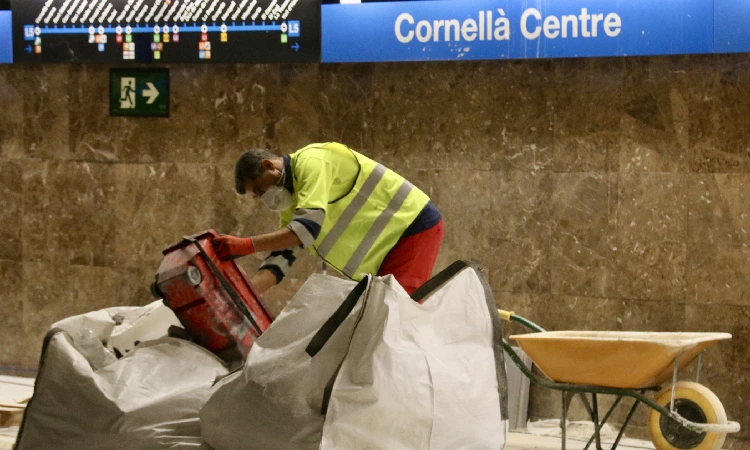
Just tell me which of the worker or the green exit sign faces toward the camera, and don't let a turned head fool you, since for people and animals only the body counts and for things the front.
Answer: the green exit sign

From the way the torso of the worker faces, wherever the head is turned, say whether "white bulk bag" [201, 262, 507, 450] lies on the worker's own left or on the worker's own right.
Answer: on the worker's own left

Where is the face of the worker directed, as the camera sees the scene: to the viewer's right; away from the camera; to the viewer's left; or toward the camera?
to the viewer's left

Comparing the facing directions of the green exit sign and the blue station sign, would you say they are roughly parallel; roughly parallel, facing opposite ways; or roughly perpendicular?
roughly parallel

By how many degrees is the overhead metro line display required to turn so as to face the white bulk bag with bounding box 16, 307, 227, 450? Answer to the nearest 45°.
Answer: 0° — it already faces it

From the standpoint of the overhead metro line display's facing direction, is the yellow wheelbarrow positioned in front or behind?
in front

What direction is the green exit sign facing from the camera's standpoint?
toward the camera

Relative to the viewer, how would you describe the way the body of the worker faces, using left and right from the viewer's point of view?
facing to the left of the viewer

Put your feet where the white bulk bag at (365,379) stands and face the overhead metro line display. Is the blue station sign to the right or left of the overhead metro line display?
right

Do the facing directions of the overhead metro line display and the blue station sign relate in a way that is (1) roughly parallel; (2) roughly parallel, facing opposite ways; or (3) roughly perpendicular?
roughly parallel

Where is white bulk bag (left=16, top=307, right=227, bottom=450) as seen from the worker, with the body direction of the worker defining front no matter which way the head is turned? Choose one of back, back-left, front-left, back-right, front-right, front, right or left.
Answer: front-left

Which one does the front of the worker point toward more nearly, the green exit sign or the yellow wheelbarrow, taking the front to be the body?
the green exit sign

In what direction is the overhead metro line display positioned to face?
toward the camera

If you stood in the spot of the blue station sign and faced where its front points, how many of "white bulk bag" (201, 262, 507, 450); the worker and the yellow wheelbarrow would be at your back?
0

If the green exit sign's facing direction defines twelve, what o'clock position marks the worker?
The worker is roughly at 11 o'clock from the green exit sign.

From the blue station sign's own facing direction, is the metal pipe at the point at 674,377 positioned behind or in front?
in front

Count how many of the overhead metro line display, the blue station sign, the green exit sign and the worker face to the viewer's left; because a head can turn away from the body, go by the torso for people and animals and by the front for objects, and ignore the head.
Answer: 1

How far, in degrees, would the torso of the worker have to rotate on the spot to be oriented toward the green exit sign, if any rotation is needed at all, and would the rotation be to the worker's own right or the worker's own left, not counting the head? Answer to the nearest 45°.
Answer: approximately 45° to the worker's own right

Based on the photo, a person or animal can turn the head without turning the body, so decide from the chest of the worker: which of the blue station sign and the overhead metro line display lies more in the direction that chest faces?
the overhead metro line display

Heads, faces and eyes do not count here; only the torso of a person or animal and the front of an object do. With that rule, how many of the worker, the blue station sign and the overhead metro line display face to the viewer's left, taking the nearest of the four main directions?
1
